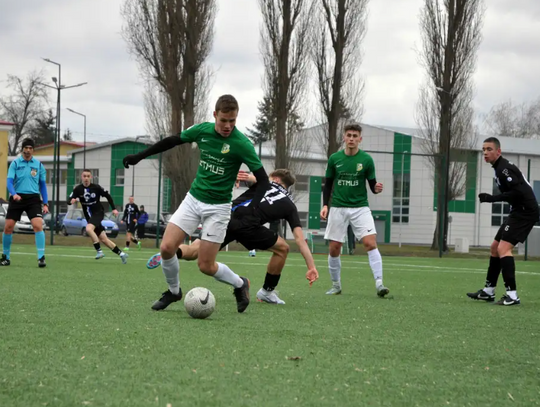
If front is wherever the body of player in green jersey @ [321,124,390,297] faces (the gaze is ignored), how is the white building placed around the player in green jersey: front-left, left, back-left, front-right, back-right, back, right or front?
back

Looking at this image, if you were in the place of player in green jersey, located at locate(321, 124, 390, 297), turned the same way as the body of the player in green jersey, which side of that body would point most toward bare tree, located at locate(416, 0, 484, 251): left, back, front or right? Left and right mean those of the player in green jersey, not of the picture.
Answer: back

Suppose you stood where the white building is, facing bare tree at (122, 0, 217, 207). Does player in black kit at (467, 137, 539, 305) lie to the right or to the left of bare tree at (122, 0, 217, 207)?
left

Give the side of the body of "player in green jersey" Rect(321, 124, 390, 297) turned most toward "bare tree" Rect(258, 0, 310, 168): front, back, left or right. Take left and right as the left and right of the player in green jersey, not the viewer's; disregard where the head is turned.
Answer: back

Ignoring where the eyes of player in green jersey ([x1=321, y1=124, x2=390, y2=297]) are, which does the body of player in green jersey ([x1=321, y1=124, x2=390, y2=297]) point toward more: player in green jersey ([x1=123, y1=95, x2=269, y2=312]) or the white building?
the player in green jersey

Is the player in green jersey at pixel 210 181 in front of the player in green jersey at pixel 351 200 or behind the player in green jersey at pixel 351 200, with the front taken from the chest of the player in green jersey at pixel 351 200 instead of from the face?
in front

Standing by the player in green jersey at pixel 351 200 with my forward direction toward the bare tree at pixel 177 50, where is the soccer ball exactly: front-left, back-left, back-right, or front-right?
back-left

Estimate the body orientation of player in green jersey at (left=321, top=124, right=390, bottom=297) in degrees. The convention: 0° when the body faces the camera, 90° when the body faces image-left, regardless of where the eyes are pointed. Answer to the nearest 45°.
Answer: approximately 0°

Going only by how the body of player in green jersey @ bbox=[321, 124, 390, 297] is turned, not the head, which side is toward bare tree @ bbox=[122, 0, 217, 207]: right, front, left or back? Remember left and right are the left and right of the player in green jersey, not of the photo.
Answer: back

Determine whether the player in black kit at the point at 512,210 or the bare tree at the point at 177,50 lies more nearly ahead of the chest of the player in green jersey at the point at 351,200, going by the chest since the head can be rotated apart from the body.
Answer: the player in black kit

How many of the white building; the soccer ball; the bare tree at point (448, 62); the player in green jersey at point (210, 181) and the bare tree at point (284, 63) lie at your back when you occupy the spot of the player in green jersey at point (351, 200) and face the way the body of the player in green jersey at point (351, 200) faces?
3

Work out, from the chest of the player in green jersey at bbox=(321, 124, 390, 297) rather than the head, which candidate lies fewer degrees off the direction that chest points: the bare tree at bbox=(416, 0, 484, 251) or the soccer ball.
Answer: the soccer ball
